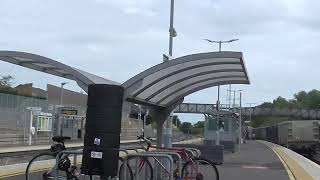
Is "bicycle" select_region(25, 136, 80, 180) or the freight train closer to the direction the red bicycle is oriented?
the bicycle

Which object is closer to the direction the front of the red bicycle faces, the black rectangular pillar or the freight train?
the black rectangular pillar

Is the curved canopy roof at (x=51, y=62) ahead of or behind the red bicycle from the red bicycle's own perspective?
ahead

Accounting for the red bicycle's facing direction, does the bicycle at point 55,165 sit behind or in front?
in front

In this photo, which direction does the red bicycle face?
to the viewer's left

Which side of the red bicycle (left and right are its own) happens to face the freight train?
right

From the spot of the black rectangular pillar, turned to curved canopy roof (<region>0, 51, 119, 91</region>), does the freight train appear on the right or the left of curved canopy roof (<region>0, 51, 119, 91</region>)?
right
